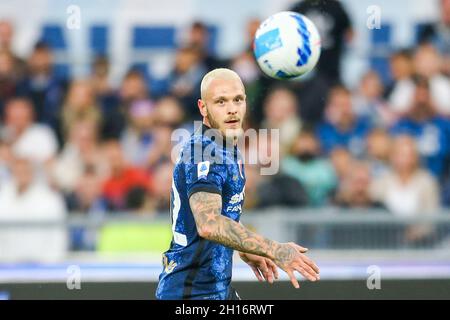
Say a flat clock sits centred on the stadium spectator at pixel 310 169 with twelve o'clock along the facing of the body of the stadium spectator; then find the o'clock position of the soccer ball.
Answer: The soccer ball is roughly at 12 o'clock from the stadium spectator.

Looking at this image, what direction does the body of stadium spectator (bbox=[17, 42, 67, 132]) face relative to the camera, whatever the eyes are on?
toward the camera

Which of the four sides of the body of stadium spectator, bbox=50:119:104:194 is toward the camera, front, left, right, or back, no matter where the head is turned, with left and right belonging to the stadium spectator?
front

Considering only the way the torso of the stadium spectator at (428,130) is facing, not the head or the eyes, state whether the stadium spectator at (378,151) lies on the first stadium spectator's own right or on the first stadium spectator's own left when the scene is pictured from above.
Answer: on the first stadium spectator's own right

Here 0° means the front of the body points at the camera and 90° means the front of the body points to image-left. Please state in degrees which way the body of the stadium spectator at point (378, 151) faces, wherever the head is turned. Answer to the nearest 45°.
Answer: approximately 0°

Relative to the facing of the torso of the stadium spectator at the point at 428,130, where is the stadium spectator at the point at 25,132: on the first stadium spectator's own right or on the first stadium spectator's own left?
on the first stadium spectator's own right

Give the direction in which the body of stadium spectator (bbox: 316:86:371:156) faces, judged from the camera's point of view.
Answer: toward the camera

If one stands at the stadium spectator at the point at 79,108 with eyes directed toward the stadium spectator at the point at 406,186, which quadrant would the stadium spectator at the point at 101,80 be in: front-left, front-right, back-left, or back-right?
front-left
